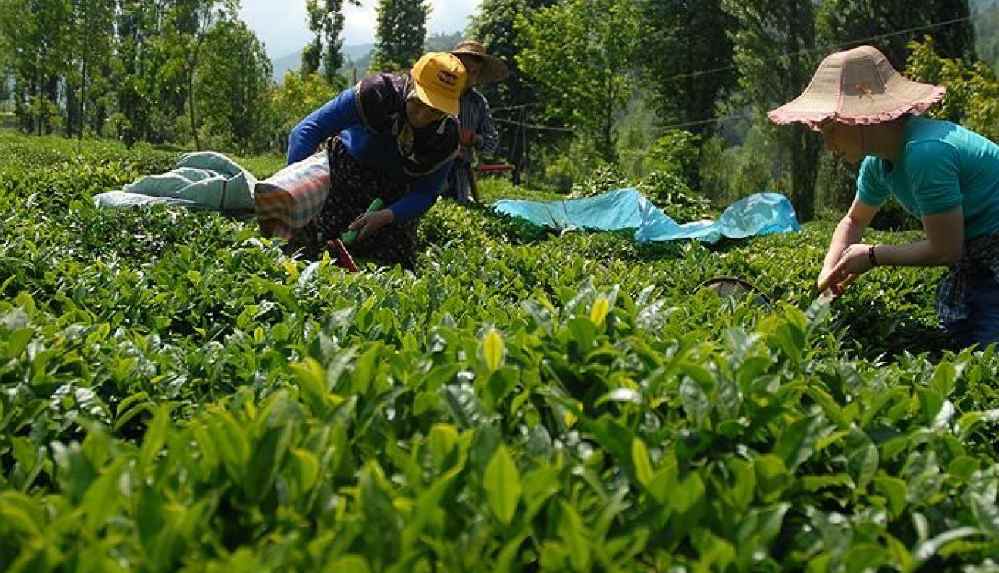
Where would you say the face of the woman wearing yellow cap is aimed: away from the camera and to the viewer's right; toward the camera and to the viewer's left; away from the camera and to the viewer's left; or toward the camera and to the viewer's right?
toward the camera and to the viewer's right

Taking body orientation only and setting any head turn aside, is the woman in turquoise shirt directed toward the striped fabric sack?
yes

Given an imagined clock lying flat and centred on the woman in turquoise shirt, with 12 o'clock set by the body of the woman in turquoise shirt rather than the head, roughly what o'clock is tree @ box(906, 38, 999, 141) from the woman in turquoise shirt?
The tree is roughly at 3 o'clock from the woman in turquoise shirt.

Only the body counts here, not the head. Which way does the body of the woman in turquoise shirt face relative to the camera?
to the viewer's left

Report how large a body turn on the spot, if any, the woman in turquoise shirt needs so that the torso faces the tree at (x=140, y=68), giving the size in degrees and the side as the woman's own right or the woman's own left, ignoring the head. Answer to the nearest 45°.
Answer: approximately 45° to the woman's own right

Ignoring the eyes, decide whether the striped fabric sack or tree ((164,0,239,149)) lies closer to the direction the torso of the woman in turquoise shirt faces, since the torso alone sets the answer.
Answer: the striped fabric sack

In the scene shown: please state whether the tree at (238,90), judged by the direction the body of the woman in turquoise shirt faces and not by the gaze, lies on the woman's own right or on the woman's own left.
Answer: on the woman's own right

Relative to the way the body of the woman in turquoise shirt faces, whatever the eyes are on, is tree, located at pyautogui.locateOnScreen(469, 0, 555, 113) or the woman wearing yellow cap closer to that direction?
the woman wearing yellow cap

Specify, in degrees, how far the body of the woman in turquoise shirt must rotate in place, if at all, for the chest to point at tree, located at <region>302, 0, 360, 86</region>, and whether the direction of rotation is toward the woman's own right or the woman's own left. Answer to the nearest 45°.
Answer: approximately 45° to the woman's own right
